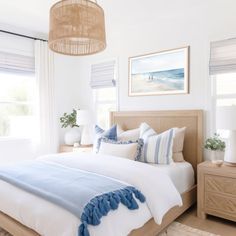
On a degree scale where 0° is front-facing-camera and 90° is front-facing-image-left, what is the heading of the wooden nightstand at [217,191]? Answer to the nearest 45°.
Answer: approximately 45°

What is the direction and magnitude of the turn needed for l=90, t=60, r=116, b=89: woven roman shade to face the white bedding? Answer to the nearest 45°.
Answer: approximately 90° to its left

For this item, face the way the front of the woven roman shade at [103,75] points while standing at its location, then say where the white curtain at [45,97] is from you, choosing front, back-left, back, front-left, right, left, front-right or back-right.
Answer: front-right

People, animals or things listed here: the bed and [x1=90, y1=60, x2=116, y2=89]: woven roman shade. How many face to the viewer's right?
0

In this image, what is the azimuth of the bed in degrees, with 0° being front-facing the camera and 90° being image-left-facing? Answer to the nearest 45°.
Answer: approximately 45°

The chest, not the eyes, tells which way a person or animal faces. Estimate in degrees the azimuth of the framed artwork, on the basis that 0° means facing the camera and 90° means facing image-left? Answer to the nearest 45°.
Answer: approximately 45°

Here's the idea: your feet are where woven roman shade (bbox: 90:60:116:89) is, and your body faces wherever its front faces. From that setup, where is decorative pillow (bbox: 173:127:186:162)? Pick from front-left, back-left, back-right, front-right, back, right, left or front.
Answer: left

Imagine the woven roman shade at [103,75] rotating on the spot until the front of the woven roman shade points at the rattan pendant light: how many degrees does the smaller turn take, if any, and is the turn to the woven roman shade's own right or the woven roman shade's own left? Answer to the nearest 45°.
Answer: approximately 45° to the woven roman shade's own left
